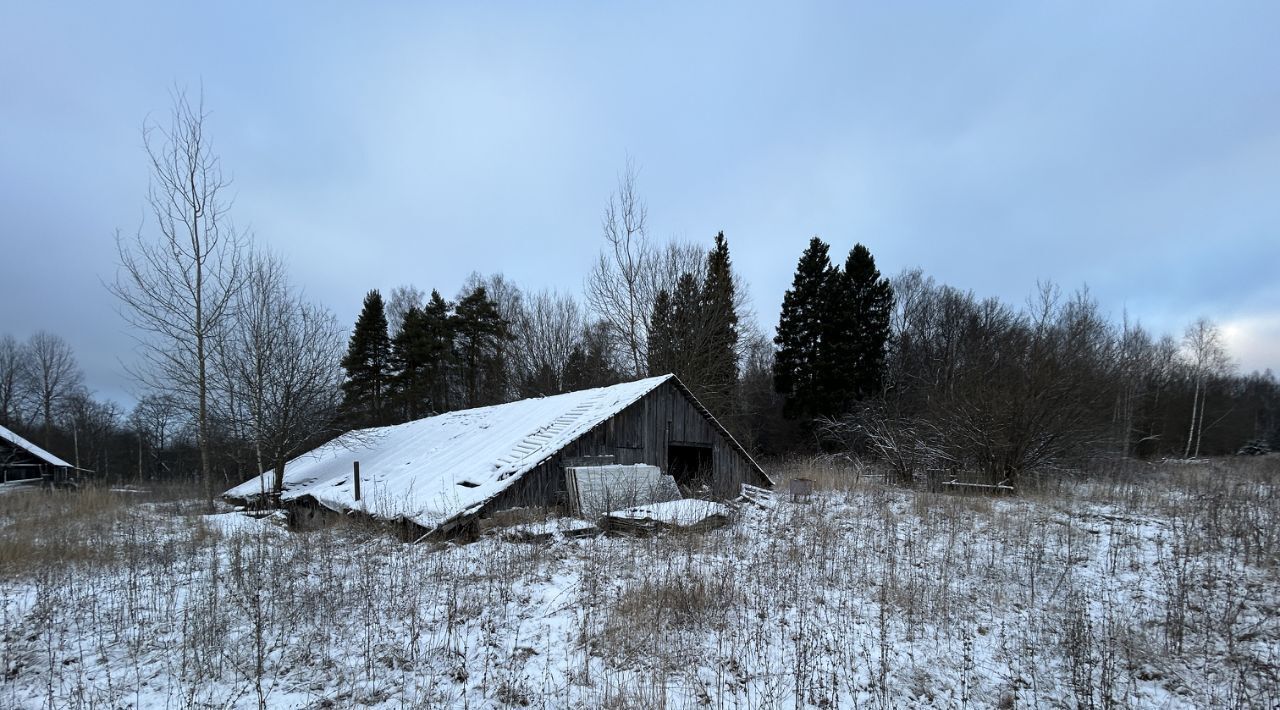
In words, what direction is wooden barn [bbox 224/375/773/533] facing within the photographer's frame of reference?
facing the viewer and to the right of the viewer

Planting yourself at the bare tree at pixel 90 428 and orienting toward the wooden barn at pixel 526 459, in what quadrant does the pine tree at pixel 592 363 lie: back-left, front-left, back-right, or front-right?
front-left

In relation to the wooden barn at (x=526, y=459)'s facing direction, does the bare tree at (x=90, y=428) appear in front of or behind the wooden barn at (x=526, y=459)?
behind

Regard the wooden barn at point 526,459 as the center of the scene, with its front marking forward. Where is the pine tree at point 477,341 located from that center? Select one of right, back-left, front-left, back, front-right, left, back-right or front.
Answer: back-left

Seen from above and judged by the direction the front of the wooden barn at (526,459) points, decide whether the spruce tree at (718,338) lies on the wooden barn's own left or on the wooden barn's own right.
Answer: on the wooden barn's own left

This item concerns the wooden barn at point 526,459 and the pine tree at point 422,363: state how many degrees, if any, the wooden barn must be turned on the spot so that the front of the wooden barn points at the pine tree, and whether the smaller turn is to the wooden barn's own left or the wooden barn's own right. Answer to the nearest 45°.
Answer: approximately 135° to the wooden barn's own left

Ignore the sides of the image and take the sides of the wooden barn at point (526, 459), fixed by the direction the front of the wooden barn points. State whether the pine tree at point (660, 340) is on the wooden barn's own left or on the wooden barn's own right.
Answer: on the wooden barn's own left

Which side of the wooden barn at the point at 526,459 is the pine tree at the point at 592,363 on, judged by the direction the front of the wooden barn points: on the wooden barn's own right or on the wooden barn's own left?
on the wooden barn's own left

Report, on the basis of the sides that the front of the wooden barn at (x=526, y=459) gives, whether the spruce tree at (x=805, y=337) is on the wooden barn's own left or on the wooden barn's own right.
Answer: on the wooden barn's own left
